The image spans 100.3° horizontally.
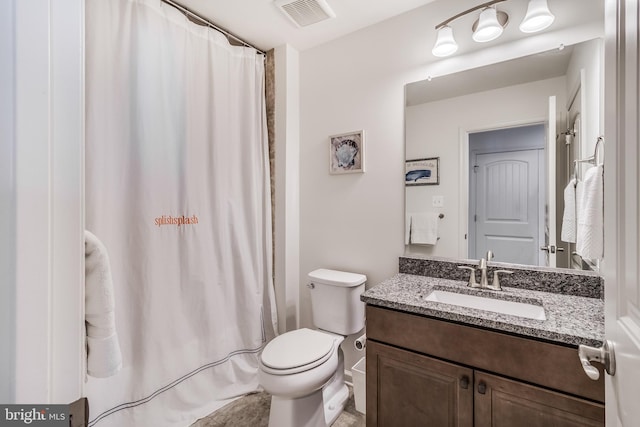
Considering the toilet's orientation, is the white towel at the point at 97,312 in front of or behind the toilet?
in front

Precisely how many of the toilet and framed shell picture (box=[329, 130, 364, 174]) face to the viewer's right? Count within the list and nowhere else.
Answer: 0

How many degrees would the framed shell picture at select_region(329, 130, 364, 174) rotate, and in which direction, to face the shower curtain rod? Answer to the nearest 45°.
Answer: approximately 45° to its right

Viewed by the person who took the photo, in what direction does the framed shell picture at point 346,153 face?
facing the viewer and to the left of the viewer

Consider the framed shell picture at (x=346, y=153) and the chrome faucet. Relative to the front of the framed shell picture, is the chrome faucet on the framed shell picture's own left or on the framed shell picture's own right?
on the framed shell picture's own left

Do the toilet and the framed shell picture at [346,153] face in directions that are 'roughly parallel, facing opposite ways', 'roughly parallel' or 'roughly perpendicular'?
roughly parallel

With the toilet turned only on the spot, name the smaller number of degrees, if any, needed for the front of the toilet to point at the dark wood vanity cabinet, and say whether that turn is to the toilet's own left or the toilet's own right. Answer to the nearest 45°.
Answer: approximately 90° to the toilet's own left
